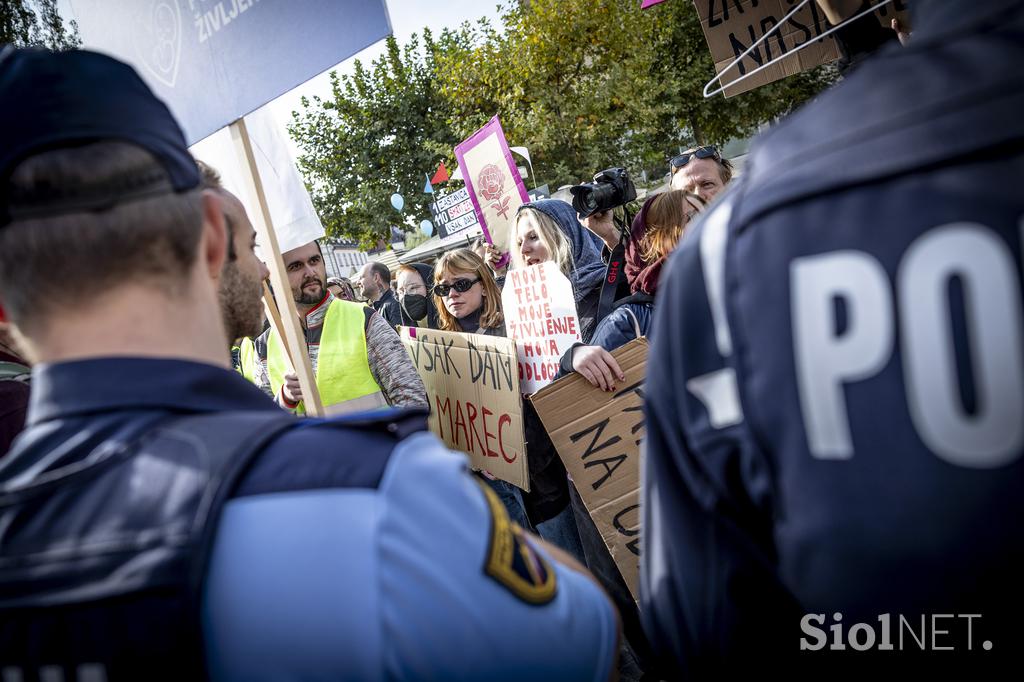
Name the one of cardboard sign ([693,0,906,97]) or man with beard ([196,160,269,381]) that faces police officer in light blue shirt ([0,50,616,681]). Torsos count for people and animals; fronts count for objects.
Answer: the cardboard sign

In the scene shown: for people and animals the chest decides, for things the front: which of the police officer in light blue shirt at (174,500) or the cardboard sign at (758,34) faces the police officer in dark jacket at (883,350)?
the cardboard sign

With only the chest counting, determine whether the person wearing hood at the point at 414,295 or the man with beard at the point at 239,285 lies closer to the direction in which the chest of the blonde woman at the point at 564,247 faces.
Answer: the man with beard

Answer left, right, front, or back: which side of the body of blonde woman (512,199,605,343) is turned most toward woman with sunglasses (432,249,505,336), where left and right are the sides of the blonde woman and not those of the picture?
right

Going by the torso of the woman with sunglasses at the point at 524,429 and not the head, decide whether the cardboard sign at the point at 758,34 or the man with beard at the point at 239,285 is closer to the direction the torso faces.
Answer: the man with beard

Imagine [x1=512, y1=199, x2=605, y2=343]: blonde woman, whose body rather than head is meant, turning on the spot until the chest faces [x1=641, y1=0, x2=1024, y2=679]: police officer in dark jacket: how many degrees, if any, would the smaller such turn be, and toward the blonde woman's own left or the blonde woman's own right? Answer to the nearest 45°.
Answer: approximately 45° to the blonde woman's own left

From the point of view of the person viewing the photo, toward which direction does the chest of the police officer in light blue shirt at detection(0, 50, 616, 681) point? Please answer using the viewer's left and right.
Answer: facing away from the viewer

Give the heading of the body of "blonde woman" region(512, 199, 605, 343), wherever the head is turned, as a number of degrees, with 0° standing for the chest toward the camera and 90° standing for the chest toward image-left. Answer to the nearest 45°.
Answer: approximately 45°

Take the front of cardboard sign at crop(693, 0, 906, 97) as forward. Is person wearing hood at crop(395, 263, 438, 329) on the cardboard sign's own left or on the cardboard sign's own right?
on the cardboard sign's own right
